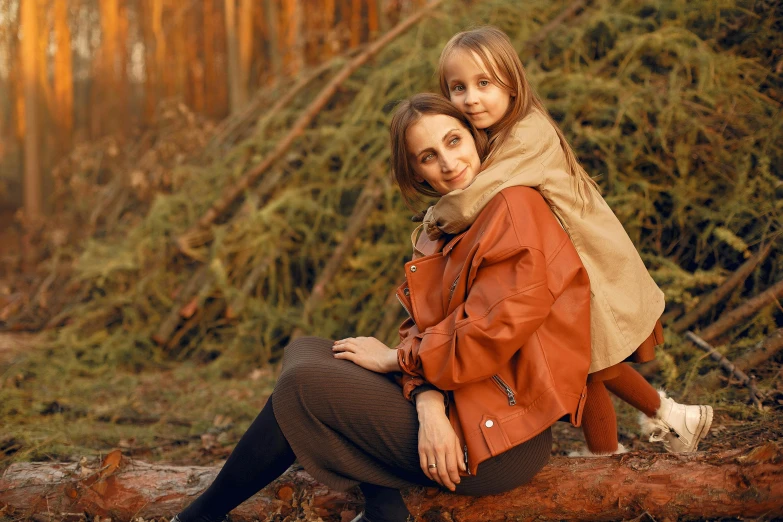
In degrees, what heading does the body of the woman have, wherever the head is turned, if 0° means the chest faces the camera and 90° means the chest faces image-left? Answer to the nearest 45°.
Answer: approximately 90°

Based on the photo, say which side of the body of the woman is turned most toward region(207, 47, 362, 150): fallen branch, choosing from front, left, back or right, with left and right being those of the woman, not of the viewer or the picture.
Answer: right

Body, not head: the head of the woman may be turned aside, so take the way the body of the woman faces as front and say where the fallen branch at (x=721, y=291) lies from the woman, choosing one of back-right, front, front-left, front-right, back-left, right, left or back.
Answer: back-right

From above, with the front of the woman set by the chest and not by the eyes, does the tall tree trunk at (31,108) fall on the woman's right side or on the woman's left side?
on the woman's right side

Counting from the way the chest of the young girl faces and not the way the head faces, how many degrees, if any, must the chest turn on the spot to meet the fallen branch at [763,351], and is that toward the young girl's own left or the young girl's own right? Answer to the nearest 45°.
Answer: approximately 135° to the young girl's own right

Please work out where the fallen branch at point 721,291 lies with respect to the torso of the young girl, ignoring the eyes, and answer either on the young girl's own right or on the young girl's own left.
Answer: on the young girl's own right

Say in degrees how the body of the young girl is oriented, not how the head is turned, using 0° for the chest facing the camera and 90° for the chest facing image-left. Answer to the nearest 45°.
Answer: approximately 90°
